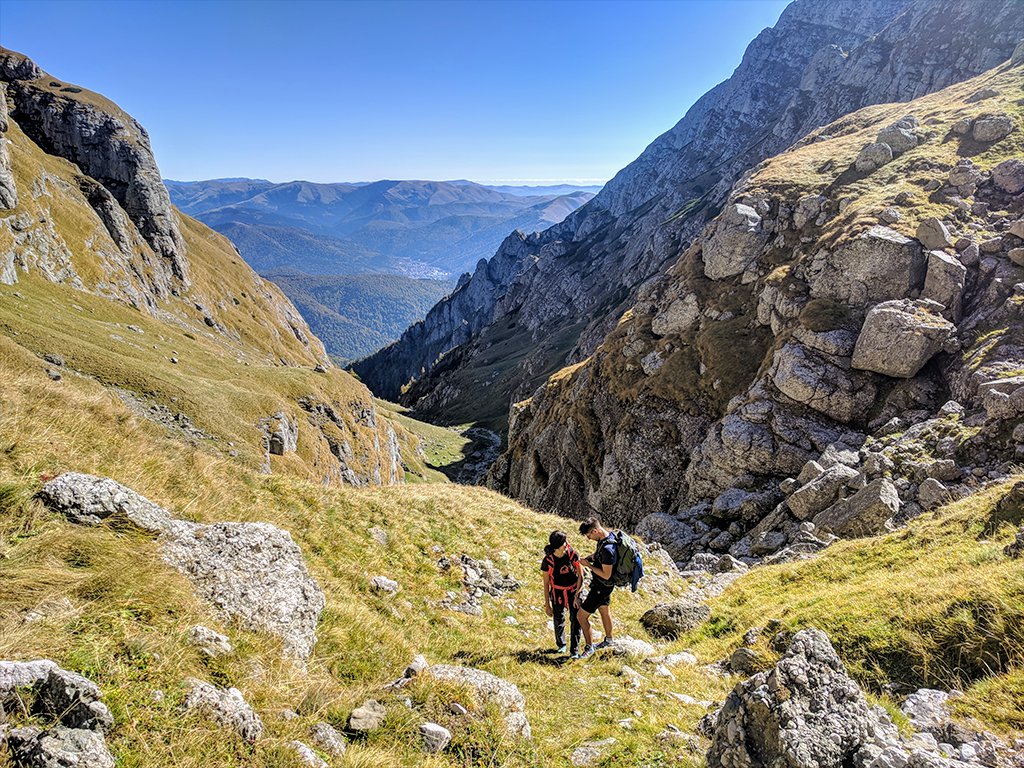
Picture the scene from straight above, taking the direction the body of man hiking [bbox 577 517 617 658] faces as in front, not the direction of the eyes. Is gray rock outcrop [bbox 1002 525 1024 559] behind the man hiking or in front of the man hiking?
behind

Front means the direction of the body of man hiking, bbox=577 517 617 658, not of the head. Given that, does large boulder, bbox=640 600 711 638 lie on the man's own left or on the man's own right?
on the man's own right

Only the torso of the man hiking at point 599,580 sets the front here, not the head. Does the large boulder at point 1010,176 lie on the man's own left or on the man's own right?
on the man's own right

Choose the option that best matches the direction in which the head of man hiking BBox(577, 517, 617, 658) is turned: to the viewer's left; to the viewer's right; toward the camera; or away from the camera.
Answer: to the viewer's left

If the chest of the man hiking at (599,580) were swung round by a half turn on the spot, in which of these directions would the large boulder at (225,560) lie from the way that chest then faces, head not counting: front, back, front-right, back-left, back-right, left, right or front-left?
back-right

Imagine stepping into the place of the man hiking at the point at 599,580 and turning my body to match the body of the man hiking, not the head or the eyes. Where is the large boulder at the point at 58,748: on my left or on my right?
on my left

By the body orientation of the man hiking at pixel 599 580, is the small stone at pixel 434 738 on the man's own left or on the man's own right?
on the man's own left

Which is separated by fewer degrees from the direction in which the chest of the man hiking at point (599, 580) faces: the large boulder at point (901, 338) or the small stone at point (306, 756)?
the small stone

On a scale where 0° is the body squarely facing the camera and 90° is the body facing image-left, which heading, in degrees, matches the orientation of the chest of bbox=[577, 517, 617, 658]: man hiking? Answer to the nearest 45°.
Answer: approximately 90°

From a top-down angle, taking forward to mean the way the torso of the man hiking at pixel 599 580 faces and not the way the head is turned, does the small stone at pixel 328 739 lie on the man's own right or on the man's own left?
on the man's own left
